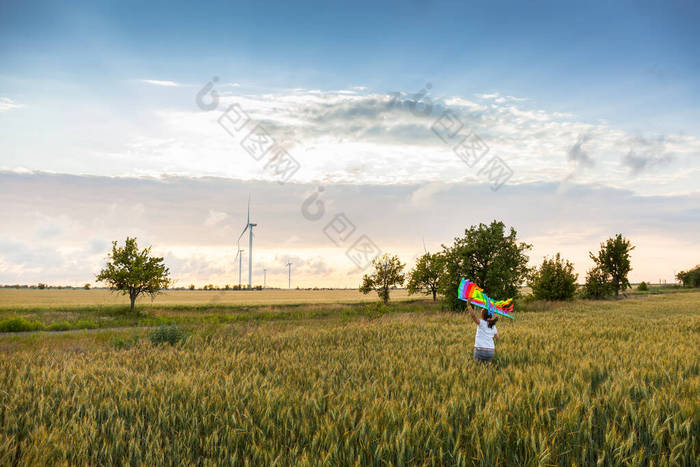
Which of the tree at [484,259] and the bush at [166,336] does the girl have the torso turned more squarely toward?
the tree

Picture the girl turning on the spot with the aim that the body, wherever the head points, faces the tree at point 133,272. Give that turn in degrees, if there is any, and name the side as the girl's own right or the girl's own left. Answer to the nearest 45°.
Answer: approximately 45° to the girl's own left

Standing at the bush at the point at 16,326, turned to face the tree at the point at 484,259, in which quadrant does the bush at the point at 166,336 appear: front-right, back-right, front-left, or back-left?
front-right

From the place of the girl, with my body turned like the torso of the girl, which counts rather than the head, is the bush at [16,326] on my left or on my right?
on my left

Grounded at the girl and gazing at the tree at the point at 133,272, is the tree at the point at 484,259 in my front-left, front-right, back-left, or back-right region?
front-right

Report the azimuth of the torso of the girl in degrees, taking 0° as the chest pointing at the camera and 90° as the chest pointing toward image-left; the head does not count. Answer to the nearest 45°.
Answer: approximately 180°

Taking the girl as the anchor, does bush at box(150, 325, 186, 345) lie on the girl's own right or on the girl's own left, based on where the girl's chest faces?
on the girl's own left

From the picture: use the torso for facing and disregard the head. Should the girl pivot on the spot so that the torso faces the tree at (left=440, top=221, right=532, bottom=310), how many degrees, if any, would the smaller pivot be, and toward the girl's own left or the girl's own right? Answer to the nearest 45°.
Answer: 0° — they already face it

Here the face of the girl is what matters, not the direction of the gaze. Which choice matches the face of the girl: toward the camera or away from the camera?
away from the camera
